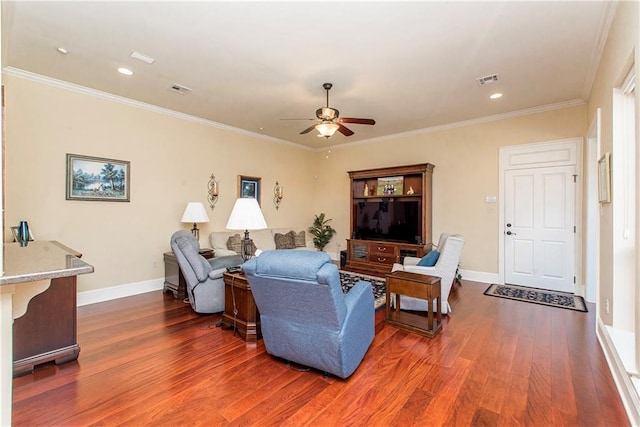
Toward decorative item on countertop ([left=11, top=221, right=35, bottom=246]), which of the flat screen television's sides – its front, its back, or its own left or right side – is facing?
front

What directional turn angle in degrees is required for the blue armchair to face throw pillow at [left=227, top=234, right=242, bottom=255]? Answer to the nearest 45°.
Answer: approximately 90° to its left

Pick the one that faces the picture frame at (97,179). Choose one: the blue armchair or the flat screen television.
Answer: the flat screen television

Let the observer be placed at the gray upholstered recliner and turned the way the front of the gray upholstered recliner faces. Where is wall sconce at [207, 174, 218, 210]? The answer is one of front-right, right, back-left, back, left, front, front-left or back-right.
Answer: left

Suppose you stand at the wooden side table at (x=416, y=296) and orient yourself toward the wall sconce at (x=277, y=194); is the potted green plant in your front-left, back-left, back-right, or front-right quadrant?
front-right

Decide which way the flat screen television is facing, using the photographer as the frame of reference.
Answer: facing the viewer and to the left of the viewer

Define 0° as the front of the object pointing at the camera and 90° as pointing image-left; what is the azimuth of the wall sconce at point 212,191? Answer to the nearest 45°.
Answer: approximately 315°

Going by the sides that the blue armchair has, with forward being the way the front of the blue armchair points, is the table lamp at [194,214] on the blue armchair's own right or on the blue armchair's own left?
on the blue armchair's own left

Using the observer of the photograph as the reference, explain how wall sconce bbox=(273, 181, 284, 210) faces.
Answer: facing the viewer and to the right of the viewer

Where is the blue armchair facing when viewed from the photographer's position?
facing away from the viewer and to the right of the viewer

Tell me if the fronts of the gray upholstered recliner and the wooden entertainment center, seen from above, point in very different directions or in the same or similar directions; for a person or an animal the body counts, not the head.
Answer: very different directions

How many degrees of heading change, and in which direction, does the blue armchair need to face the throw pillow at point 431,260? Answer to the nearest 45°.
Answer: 0° — it already faces it

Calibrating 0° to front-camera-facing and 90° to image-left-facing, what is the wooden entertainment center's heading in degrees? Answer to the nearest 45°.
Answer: approximately 45°

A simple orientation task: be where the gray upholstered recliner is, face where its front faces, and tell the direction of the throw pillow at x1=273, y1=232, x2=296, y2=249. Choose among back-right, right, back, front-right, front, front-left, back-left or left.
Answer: front-left

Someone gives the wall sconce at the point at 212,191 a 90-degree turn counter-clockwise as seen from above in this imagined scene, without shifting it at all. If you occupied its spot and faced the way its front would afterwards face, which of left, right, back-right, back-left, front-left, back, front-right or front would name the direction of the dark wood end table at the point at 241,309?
back-right

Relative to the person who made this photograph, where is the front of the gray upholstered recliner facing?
facing to the right of the viewer
